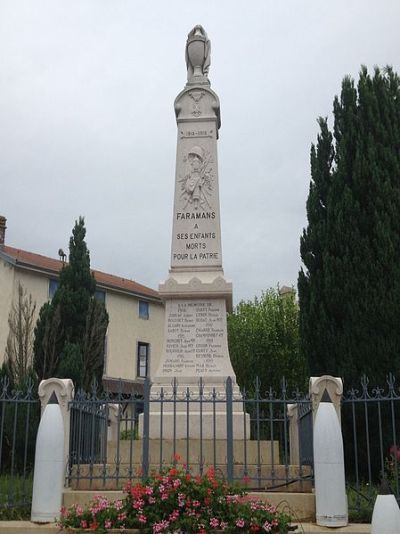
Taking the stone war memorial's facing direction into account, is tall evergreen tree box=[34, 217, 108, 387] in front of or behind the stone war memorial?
behind

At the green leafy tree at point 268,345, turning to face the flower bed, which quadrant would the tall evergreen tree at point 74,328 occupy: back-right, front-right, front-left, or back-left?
front-right

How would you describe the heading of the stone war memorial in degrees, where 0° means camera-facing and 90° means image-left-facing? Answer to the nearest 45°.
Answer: approximately 0°

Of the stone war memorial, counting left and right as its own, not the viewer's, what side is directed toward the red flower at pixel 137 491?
front

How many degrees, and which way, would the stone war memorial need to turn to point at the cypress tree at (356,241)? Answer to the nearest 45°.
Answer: approximately 135° to its left

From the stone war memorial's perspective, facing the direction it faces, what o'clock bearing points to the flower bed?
The flower bed is roughly at 12 o'clock from the stone war memorial.

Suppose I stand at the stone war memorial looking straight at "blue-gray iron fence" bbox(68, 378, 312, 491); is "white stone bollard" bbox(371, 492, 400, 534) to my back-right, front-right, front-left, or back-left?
front-left

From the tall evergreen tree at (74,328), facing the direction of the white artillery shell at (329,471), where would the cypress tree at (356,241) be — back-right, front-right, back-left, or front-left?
front-left

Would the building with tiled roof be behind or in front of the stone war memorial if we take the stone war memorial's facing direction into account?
behind

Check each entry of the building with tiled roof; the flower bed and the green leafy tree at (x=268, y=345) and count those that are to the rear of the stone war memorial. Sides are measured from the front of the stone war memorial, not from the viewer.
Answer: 2

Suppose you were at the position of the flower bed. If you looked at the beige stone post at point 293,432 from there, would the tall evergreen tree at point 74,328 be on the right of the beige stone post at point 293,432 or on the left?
left

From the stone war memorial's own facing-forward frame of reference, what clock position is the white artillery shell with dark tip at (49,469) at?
The white artillery shell with dark tip is roughly at 1 o'clock from the stone war memorial.

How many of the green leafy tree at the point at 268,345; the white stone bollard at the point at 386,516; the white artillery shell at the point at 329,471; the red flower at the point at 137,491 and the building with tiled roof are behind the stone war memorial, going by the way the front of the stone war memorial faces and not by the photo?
2

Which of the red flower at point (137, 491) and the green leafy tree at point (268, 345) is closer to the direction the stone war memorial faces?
the red flower

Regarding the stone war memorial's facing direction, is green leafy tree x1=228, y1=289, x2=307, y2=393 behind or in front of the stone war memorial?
behind
